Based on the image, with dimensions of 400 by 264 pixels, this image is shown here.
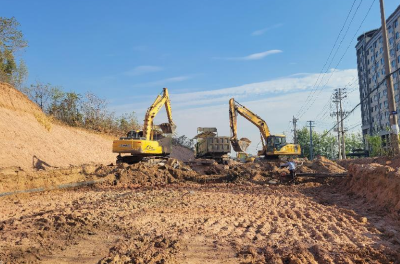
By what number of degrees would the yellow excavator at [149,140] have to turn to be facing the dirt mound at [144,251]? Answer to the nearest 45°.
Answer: approximately 135° to its right

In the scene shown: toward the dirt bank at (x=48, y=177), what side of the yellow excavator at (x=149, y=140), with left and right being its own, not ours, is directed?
back

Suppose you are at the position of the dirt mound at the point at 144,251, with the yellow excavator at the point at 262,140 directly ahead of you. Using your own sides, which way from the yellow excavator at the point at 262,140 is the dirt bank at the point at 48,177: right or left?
left

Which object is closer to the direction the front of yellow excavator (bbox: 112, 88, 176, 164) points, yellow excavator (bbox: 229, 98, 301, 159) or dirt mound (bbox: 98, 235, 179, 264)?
the yellow excavator

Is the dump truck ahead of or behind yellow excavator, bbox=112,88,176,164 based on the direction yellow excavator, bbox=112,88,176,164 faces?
ahead

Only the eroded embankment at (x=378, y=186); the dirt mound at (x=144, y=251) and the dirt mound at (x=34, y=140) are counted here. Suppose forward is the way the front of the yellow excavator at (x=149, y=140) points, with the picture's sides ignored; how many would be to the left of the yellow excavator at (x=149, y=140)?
0

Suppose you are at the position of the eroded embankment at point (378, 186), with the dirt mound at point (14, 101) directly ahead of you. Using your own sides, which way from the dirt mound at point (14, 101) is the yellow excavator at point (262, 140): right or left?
right

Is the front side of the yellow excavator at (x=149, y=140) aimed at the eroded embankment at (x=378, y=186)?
no

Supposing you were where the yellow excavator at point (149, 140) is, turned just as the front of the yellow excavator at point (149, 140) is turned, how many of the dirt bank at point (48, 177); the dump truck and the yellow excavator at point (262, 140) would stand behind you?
1

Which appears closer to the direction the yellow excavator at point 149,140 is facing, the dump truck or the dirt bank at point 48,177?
the dump truck

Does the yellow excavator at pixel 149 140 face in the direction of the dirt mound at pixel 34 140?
no

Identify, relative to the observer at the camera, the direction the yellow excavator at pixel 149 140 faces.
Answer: facing away from the viewer and to the right of the viewer

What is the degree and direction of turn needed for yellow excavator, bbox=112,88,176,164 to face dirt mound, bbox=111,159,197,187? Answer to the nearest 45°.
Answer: approximately 135° to its right

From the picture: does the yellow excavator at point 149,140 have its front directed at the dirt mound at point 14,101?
no
